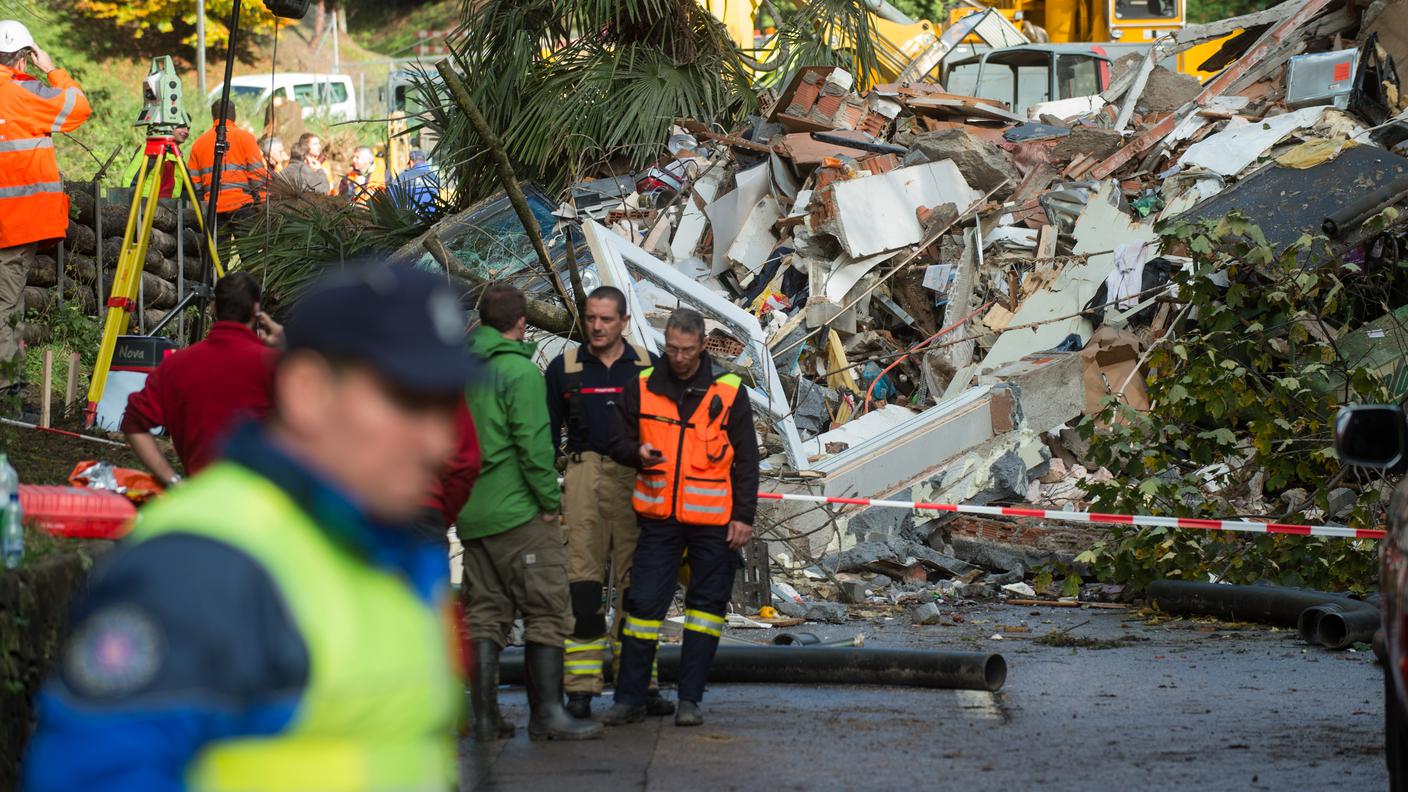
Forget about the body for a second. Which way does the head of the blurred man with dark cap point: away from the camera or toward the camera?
toward the camera

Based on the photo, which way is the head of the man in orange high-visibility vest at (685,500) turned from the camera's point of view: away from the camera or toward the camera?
toward the camera

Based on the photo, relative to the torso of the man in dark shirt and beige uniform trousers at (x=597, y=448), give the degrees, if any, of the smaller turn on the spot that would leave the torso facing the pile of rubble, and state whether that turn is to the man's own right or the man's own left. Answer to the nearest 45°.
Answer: approximately 135° to the man's own left

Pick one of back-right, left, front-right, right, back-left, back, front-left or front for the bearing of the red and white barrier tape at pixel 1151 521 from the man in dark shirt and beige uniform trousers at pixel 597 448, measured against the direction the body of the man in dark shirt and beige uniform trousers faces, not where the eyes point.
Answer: back-left

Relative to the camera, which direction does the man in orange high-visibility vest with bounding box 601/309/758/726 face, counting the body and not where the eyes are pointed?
toward the camera

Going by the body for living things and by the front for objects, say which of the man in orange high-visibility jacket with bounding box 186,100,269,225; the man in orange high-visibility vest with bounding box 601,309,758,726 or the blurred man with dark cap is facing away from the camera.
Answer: the man in orange high-visibility jacket with bounding box 186,100,269,225

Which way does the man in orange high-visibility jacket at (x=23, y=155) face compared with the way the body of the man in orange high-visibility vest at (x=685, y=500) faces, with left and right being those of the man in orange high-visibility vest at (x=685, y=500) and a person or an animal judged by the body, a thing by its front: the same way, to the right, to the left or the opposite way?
the opposite way

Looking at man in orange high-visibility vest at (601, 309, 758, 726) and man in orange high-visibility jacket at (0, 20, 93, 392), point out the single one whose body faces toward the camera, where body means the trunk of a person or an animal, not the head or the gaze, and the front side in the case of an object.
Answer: man in orange high-visibility vest at (601, 309, 758, 726)

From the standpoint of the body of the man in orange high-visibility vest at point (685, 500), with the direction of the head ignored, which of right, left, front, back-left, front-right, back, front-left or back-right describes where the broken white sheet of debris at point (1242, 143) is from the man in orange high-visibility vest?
back-left

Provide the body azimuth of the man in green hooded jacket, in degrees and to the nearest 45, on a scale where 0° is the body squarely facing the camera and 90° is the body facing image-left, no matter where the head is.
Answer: approximately 225°

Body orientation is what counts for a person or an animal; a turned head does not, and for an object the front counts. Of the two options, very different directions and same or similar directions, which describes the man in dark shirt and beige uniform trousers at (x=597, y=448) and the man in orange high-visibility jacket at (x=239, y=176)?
very different directions

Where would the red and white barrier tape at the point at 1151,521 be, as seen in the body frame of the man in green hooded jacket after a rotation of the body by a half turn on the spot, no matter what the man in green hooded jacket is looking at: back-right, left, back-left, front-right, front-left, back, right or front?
back

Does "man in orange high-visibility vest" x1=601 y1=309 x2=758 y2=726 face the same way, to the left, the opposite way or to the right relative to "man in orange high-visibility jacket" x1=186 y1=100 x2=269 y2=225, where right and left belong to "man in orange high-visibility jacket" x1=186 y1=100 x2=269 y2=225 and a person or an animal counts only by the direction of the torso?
the opposite way

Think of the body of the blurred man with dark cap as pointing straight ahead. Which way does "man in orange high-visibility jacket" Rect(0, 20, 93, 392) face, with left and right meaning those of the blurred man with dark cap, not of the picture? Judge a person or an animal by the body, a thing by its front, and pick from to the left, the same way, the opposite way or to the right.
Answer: to the left

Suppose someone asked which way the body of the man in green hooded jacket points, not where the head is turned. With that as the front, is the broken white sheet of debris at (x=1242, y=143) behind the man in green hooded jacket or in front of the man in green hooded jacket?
in front

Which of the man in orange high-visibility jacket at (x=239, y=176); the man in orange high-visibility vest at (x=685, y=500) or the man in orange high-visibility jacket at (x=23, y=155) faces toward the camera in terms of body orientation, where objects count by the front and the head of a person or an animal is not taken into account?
the man in orange high-visibility vest at (x=685, y=500)

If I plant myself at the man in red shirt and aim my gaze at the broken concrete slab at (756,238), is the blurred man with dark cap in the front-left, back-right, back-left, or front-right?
back-right

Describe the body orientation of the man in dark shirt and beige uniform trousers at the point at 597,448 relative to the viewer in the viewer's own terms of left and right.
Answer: facing the viewer

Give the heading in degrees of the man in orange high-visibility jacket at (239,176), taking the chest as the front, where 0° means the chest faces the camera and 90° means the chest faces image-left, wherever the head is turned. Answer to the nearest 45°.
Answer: approximately 180°

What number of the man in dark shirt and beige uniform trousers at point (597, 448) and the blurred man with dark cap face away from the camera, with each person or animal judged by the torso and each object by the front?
0
